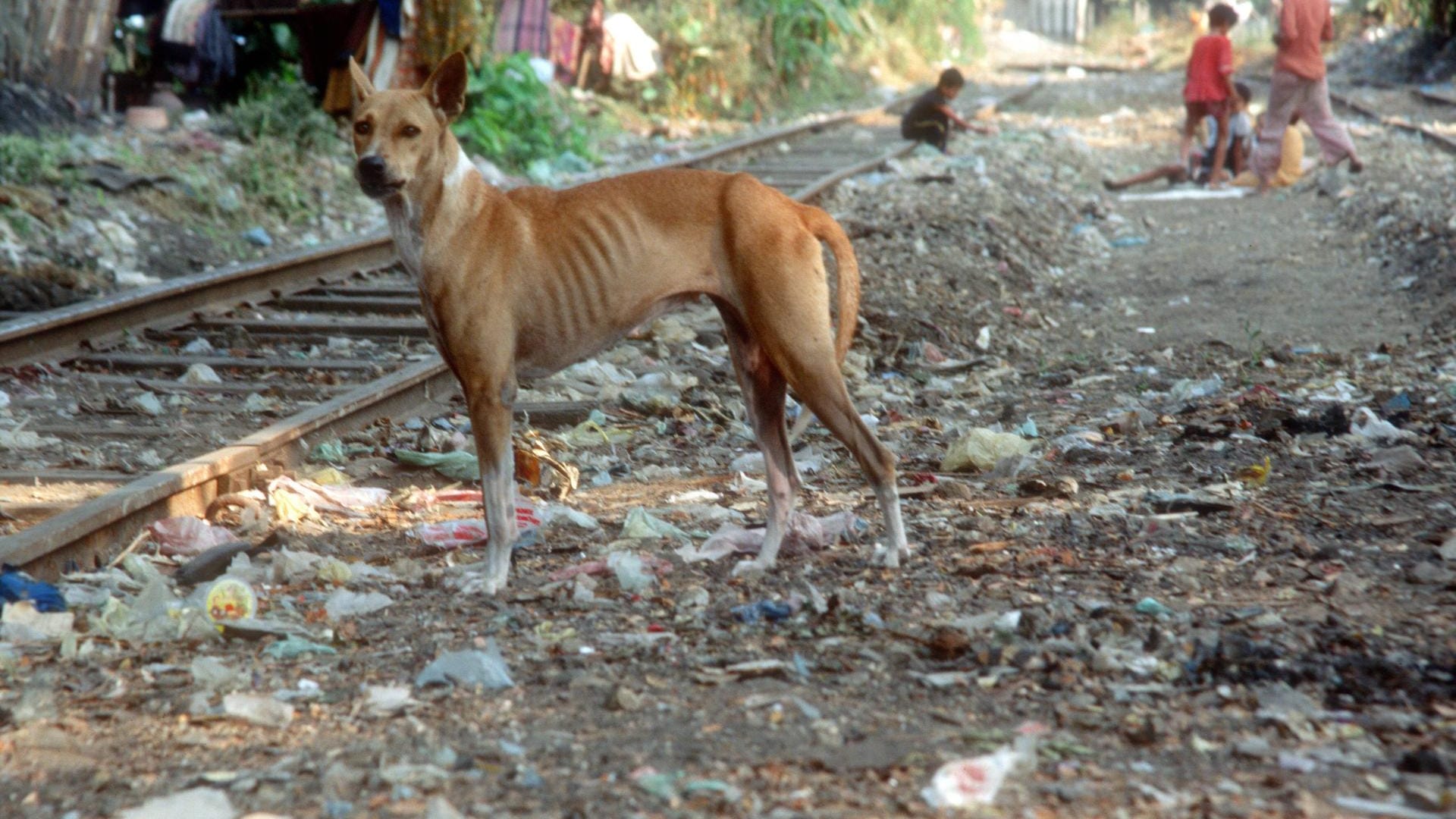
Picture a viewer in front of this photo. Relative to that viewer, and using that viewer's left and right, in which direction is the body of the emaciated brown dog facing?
facing to the left of the viewer

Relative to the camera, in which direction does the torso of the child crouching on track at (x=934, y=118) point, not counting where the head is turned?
to the viewer's right

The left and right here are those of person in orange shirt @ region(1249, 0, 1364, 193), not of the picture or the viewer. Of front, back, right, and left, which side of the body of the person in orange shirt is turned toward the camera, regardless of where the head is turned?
back

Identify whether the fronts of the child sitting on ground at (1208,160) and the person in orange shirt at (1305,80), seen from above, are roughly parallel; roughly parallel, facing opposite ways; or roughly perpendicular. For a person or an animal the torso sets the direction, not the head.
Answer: roughly perpendicular

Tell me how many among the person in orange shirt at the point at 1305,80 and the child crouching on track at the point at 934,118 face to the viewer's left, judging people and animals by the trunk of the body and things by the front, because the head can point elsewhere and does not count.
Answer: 0

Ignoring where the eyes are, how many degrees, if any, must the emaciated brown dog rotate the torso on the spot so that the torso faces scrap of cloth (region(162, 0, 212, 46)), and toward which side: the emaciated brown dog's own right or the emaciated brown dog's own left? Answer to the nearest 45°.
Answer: approximately 90° to the emaciated brown dog's own right

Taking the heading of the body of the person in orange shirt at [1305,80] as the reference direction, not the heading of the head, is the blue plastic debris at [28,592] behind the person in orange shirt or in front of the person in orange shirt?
behind

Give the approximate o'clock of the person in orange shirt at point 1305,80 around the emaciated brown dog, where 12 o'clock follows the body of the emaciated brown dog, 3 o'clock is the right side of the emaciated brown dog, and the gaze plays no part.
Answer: The person in orange shirt is roughly at 4 o'clock from the emaciated brown dog.

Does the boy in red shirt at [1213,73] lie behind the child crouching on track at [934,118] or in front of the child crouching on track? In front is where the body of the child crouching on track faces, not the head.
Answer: in front

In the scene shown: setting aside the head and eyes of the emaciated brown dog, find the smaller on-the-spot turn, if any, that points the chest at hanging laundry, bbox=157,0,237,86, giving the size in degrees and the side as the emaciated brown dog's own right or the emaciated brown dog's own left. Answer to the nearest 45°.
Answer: approximately 90° to the emaciated brown dog's own right
